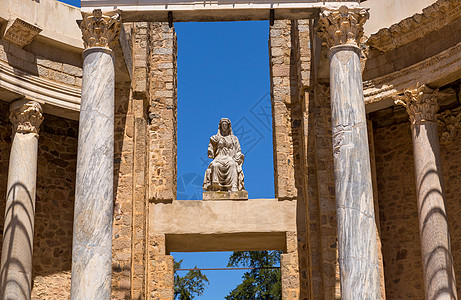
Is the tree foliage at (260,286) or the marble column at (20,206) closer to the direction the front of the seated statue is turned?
the marble column

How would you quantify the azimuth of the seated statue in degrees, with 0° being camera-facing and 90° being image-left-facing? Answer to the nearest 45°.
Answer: approximately 0°

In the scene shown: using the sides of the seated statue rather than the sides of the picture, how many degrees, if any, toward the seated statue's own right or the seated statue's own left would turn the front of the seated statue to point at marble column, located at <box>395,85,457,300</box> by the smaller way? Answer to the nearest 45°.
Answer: approximately 45° to the seated statue's own left

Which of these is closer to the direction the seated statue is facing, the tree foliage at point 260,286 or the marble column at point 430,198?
the marble column

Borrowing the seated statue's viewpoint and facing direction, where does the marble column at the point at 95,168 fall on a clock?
The marble column is roughly at 1 o'clock from the seated statue.

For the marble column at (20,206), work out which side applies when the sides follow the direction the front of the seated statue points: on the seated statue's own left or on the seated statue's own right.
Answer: on the seated statue's own right

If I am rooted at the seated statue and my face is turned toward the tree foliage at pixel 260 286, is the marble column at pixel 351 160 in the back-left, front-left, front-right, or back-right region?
back-right

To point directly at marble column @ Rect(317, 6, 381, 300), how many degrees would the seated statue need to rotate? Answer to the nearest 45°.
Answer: approximately 45° to its left

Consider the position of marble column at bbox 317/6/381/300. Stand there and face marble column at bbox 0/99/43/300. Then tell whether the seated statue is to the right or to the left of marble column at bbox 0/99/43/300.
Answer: right

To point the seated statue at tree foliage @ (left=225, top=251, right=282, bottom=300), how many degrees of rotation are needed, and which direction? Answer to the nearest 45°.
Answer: approximately 180°
